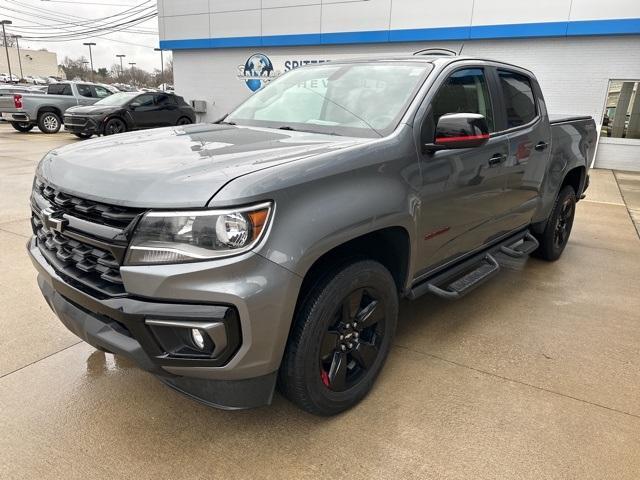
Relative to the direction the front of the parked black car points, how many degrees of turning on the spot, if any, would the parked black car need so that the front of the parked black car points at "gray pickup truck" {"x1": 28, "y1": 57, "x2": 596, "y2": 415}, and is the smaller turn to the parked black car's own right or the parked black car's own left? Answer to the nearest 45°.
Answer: approximately 45° to the parked black car's own left

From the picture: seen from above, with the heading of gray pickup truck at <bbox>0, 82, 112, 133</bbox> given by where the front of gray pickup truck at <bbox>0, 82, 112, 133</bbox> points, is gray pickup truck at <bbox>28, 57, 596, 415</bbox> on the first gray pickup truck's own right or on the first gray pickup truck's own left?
on the first gray pickup truck's own right

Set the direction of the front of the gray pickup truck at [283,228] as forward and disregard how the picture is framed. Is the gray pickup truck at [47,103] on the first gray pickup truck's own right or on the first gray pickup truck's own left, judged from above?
on the first gray pickup truck's own right

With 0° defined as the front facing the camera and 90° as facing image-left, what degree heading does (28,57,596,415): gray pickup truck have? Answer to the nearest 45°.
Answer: approximately 45°

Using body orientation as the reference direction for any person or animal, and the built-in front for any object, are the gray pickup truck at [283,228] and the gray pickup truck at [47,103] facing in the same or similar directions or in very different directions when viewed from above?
very different directions

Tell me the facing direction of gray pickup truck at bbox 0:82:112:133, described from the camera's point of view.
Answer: facing away from the viewer and to the right of the viewer

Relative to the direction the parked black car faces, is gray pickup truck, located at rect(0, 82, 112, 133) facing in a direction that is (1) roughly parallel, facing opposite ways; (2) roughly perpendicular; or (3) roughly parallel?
roughly parallel, facing opposite ways

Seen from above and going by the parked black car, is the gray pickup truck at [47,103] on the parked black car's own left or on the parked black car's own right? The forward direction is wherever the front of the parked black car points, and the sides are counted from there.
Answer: on the parked black car's own right

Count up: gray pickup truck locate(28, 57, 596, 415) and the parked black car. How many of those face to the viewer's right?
0

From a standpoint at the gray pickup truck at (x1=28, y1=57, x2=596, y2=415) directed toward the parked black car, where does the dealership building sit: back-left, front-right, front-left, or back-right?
front-right

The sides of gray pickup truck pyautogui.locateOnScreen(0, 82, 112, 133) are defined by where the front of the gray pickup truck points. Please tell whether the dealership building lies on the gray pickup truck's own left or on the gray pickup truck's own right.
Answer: on the gray pickup truck's own right

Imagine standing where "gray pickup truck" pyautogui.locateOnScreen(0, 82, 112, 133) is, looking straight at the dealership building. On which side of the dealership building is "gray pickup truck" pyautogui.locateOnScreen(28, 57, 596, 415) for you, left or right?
right

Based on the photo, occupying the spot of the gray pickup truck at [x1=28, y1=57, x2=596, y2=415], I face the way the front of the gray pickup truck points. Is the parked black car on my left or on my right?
on my right

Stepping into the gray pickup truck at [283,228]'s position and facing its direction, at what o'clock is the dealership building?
The dealership building is roughly at 5 o'clock from the gray pickup truck.

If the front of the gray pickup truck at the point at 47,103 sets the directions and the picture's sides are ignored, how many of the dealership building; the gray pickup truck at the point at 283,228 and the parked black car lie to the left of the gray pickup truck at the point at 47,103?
0

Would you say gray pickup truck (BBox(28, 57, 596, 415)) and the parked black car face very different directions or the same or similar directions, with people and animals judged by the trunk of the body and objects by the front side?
same or similar directions
